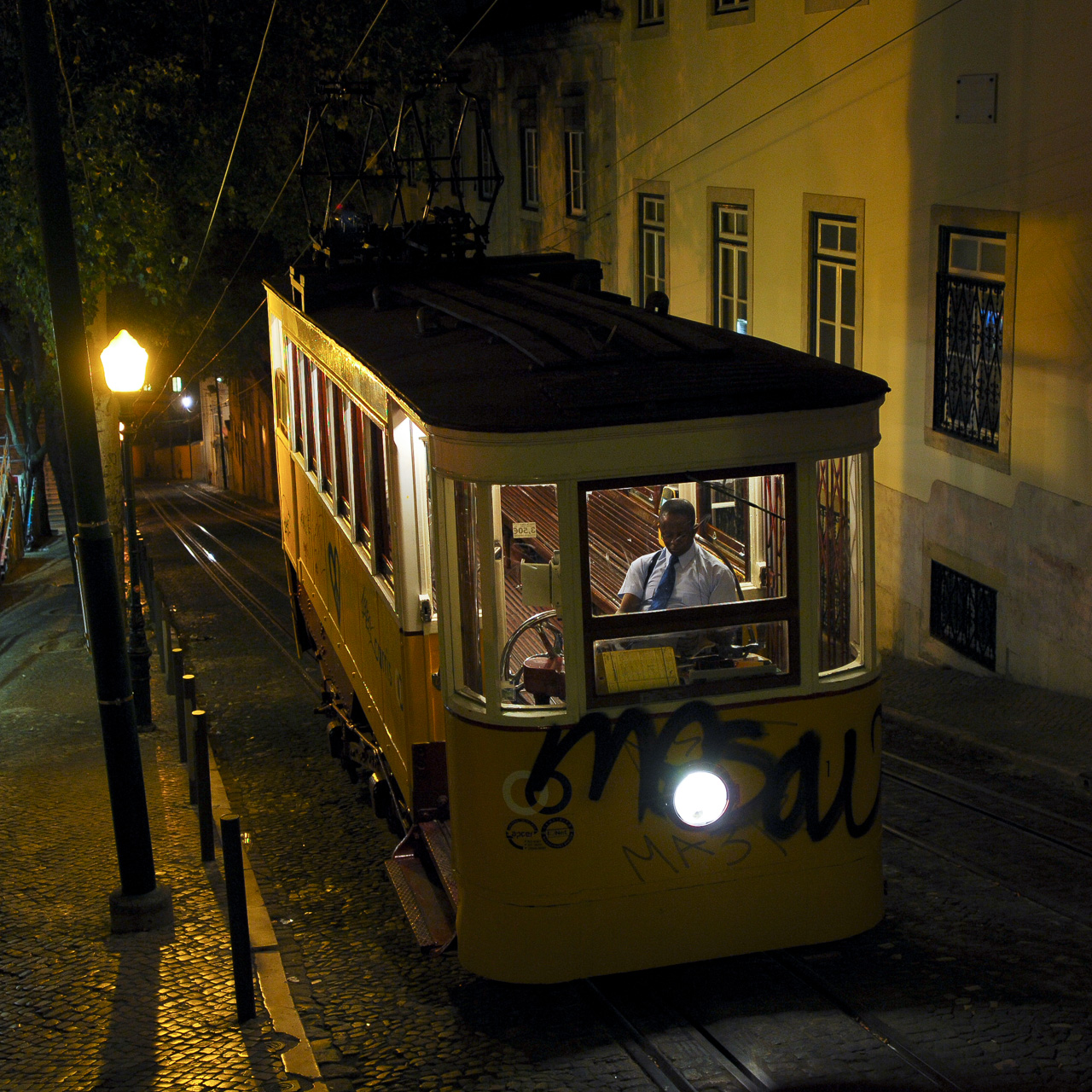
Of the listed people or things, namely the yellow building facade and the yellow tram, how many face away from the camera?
0

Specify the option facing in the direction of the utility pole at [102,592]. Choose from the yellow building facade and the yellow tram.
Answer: the yellow building facade

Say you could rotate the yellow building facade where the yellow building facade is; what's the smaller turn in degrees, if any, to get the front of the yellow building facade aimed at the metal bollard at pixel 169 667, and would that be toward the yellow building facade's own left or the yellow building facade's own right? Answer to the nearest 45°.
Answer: approximately 45° to the yellow building facade's own right

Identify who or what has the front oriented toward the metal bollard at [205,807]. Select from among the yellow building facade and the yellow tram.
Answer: the yellow building facade

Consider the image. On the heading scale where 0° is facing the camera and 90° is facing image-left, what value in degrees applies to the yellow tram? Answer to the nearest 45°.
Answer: approximately 315°

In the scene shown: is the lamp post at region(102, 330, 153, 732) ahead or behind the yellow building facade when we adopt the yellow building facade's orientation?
ahead

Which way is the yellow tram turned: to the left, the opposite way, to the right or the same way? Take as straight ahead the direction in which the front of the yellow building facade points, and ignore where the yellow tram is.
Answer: to the left

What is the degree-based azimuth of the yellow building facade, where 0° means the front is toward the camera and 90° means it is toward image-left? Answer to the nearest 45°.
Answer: approximately 45°

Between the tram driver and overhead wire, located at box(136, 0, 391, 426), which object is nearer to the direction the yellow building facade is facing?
the tram driver

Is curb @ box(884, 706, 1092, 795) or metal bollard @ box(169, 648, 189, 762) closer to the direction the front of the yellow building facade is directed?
the metal bollard

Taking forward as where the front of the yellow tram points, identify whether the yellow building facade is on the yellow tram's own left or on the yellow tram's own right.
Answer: on the yellow tram's own left

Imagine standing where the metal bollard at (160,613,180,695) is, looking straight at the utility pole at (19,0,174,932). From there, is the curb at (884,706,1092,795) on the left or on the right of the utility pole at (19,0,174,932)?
left
